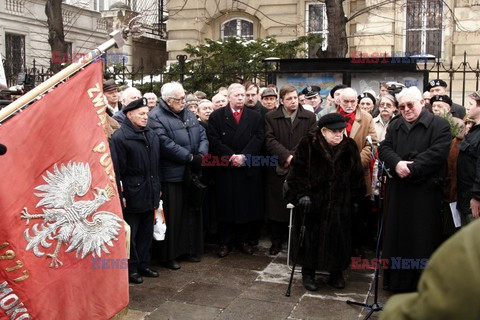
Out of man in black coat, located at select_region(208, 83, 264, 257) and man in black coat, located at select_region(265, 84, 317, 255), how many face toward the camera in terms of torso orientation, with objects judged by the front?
2

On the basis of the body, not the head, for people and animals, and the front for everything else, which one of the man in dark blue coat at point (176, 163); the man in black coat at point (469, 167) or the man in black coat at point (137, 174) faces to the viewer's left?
the man in black coat at point (469, 167)

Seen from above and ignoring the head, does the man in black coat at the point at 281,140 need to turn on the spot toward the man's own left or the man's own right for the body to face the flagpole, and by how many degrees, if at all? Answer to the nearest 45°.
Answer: approximately 45° to the man's own right

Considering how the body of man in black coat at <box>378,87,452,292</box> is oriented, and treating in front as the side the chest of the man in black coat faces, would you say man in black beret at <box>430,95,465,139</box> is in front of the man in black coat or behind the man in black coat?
behind

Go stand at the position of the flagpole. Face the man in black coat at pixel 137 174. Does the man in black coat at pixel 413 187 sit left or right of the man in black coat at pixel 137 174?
right

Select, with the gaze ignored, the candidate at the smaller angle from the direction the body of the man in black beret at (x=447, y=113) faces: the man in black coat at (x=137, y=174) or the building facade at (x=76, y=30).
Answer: the man in black coat

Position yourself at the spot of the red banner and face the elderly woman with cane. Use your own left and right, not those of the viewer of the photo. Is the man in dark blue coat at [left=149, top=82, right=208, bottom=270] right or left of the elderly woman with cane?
left

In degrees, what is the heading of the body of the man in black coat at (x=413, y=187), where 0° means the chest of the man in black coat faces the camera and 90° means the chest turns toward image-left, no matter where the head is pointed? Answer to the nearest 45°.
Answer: approximately 45°
